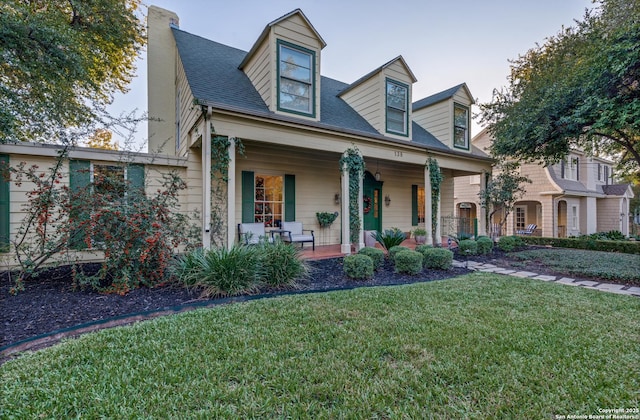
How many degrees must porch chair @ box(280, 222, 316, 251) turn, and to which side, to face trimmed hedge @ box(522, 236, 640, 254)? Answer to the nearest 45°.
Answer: approximately 45° to its left

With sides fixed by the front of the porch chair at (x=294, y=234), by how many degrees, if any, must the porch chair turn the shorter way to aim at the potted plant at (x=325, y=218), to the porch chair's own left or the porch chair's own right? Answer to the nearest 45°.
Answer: approximately 90° to the porch chair's own left

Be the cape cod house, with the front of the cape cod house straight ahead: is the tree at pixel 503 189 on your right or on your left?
on your left

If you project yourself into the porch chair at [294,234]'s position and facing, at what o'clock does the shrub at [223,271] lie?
The shrub is roughly at 2 o'clock from the porch chair.

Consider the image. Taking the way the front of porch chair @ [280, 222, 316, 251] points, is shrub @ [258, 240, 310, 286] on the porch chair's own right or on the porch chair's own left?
on the porch chair's own right

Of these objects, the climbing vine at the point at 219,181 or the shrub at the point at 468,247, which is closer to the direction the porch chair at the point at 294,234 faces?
the shrub

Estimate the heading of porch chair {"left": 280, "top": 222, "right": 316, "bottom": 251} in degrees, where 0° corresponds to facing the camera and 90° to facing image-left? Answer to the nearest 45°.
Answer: approximately 315°

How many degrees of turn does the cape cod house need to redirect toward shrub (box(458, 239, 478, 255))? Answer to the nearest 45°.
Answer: approximately 45° to its left
